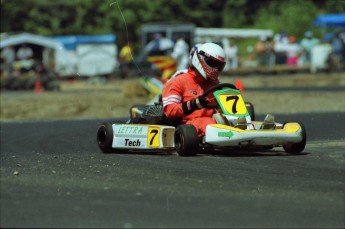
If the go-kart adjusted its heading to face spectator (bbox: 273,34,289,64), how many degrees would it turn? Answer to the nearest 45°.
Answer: approximately 135° to its left

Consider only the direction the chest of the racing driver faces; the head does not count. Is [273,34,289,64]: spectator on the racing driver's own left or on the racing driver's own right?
on the racing driver's own left

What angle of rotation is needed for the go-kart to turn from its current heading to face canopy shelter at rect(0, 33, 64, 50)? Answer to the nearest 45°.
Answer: approximately 135° to its left

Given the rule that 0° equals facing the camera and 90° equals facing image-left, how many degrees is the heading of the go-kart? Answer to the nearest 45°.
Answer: approximately 315°

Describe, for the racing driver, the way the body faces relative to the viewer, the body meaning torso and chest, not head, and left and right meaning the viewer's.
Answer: facing the viewer and to the right of the viewer

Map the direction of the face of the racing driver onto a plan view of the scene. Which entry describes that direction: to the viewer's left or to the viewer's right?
to the viewer's right

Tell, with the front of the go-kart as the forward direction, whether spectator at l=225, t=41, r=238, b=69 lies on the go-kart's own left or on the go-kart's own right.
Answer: on the go-kart's own left

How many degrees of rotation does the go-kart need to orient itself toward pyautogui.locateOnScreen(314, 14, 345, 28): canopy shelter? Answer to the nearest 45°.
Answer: approximately 135° to its left

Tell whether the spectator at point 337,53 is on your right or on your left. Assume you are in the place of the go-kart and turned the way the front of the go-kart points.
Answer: on your left

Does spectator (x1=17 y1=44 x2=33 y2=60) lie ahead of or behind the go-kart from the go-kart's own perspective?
behind

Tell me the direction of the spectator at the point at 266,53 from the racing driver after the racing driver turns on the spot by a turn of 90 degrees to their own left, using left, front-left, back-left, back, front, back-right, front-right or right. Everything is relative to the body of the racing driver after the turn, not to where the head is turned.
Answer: front-left
